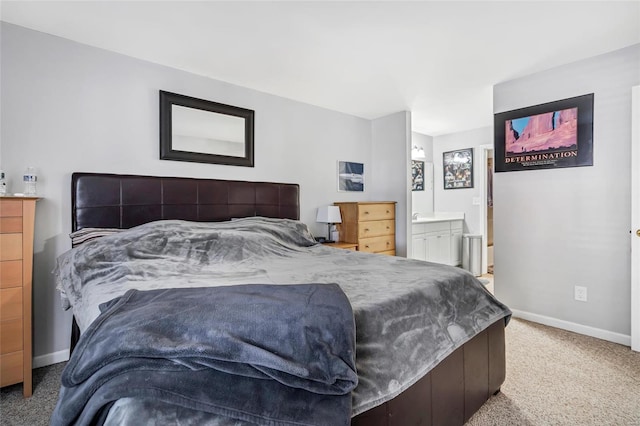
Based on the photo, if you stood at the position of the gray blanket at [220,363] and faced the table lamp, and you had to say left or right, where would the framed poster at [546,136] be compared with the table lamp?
right

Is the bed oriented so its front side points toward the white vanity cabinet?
no

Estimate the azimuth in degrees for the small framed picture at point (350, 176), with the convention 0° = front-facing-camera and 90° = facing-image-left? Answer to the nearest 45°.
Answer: approximately 315°

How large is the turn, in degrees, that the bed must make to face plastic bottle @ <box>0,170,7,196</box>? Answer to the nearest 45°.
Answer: approximately 135° to its right

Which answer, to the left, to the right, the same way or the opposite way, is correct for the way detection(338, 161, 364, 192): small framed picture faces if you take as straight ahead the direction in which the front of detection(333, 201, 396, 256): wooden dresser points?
the same way

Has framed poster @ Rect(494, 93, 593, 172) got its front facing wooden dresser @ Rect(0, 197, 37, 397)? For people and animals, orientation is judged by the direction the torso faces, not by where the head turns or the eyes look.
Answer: yes

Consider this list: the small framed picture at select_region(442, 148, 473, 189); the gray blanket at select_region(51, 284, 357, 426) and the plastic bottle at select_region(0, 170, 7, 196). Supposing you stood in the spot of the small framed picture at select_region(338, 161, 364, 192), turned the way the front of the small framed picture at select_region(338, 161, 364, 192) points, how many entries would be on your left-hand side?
1

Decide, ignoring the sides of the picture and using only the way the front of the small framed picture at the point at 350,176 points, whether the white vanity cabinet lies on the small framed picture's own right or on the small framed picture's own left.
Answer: on the small framed picture's own left

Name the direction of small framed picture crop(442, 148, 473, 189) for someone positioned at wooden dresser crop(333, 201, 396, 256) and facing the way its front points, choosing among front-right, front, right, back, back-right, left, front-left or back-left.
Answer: left

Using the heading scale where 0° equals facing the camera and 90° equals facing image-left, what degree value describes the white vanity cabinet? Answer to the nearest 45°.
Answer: approximately 45°

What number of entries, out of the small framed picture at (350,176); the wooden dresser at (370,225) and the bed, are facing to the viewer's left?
0

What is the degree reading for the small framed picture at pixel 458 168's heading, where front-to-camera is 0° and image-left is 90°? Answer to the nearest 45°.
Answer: approximately 45°

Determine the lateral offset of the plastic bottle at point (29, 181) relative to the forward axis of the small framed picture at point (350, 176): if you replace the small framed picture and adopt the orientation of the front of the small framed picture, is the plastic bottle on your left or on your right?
on your right

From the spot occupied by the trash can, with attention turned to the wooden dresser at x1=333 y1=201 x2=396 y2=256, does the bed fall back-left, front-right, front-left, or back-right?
front-left

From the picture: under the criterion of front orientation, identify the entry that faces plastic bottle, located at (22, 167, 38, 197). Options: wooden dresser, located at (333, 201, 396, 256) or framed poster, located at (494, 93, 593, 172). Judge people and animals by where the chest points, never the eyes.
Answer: the framed poster
